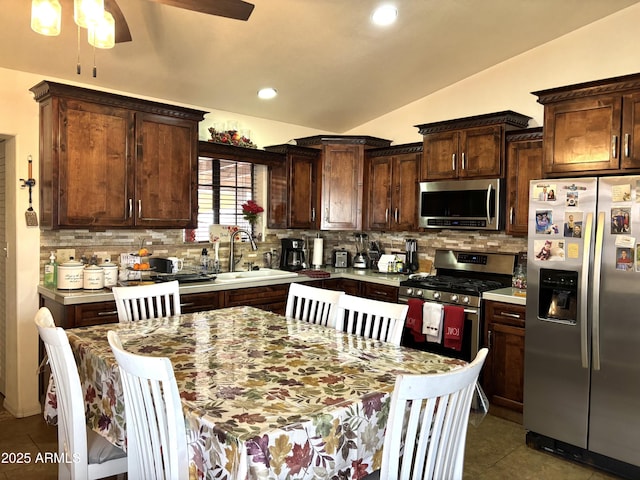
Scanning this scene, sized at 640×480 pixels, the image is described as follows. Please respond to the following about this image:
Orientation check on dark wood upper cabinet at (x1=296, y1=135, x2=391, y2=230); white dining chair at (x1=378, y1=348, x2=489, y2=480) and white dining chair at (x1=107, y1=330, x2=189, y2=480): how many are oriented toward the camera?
1

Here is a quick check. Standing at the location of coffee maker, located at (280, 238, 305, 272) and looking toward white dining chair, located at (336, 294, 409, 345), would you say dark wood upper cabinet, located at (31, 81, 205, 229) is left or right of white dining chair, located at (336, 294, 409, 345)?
right

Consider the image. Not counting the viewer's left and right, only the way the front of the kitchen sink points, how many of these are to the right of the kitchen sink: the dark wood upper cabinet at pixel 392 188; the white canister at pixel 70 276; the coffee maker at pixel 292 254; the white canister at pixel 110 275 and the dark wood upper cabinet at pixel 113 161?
3

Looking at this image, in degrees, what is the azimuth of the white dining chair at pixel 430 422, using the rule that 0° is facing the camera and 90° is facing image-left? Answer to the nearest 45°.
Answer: approximately 135°

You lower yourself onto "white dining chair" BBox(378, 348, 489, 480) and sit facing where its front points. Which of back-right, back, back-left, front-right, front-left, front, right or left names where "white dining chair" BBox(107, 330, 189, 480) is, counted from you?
front-left

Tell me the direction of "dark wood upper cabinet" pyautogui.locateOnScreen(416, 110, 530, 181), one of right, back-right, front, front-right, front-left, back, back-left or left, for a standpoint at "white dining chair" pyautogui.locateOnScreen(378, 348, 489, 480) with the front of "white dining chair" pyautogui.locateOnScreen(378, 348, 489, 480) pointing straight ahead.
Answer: front-right

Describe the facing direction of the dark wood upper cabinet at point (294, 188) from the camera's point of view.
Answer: facing the viewer and to the right of the viewer

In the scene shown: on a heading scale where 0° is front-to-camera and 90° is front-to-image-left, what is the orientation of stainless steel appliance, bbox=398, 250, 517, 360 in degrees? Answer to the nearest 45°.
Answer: approximately 45°

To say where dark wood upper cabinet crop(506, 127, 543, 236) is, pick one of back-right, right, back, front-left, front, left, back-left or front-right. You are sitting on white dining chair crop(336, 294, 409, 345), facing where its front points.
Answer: back

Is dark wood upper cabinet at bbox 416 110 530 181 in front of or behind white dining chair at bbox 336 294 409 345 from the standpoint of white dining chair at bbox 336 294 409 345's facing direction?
behind

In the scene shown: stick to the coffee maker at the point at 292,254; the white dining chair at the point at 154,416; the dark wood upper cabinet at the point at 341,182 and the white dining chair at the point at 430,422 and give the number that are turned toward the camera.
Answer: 2

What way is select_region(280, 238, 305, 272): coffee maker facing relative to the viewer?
toward the camera

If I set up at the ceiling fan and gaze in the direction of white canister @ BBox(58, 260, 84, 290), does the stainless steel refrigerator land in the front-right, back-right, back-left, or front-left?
back-right

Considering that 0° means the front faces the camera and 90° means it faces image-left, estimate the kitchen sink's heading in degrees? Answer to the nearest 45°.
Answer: approximately 315°

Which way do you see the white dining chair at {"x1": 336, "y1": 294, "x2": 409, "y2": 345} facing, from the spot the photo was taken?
facing the viewer and to the left of the viewer

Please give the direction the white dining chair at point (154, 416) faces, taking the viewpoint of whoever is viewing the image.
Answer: facing away from the viewer and to the right of the viewer

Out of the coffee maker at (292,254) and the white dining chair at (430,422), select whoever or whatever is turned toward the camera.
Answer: the coffee maker

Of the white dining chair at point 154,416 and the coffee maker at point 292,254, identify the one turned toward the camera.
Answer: the coffee maker

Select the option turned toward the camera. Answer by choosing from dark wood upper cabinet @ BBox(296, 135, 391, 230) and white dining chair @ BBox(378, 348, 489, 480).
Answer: the dark wood upper cabinet
